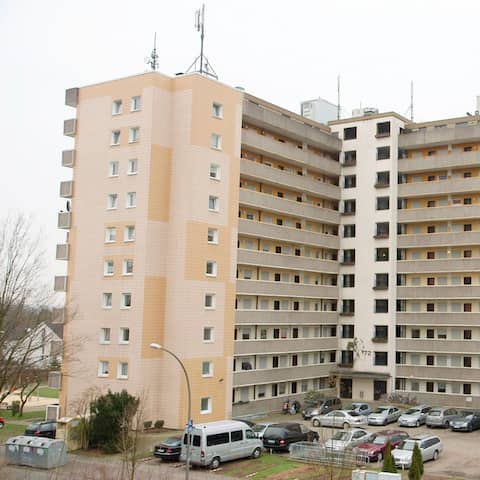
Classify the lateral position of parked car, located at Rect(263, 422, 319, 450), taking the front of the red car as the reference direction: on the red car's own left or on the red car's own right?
on the red car's own right

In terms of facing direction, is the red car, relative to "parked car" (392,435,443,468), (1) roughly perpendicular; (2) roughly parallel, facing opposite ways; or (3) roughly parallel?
roughly parallel

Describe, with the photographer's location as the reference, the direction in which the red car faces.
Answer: facing the viewer and to the left of the viewer

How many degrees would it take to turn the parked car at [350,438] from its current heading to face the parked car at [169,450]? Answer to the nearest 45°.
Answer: approximately 45° to its right

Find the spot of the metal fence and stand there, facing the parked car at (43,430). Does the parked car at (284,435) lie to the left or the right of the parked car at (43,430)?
right

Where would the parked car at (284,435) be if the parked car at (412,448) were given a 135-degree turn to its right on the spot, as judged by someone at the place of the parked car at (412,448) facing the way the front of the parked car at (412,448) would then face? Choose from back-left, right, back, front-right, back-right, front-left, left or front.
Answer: left

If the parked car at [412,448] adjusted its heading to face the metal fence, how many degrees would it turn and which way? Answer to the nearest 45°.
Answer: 0° — it already faces it

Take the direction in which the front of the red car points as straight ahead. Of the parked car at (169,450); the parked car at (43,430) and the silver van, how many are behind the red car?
0

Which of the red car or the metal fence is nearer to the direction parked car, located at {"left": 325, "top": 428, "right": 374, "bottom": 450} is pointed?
the metal fence

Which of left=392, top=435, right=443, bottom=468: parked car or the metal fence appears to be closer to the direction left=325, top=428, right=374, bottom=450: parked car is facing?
the metal fence

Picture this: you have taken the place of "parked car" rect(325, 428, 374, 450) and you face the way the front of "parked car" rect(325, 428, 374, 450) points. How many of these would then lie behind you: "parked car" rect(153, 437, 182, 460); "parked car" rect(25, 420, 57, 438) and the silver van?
0

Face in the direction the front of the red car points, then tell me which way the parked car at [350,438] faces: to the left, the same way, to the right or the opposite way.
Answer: the same way

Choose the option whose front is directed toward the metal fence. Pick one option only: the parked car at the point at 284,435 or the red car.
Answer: the red car

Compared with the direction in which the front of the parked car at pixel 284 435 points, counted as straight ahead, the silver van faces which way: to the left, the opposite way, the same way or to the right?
the same way
